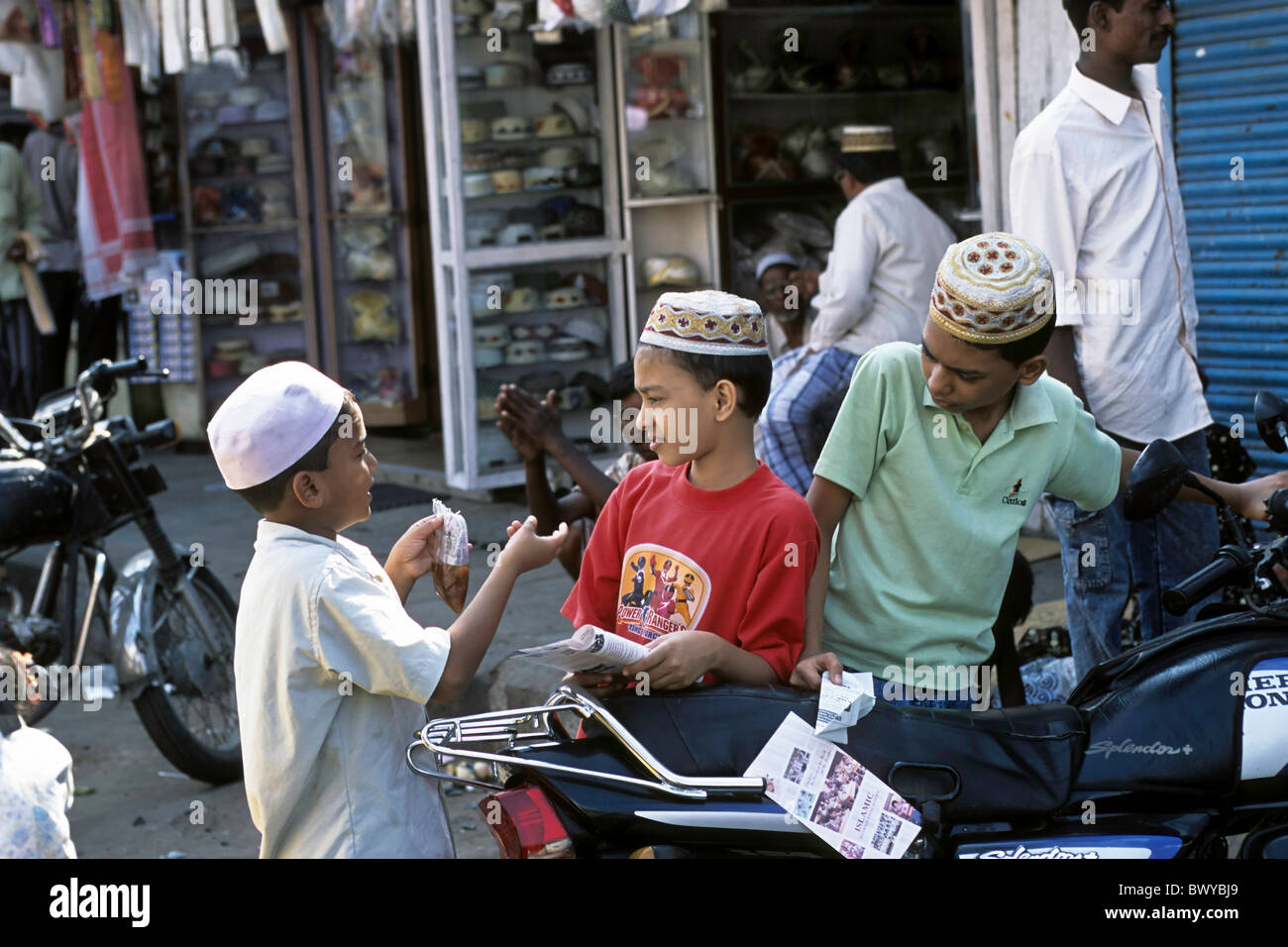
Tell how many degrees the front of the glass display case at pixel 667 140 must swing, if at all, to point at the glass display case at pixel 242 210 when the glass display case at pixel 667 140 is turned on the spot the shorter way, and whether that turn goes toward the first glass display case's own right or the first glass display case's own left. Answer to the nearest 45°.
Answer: approximately 135° to the first glass display case's own right

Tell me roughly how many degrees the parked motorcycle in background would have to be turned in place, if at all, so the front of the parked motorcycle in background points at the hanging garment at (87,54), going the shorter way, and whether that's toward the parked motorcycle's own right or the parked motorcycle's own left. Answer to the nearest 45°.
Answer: approximately 90° to the parked motorcycle's own left

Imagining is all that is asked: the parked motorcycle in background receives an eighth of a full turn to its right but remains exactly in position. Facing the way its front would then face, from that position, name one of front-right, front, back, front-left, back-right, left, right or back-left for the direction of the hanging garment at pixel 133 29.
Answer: back-left

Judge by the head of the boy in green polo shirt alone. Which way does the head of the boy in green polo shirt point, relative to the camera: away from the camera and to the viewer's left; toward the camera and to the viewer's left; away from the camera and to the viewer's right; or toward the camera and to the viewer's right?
toward the camera and to the viewer's left

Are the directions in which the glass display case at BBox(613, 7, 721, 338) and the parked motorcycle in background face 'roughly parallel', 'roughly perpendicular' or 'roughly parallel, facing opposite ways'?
roughly perpendicular

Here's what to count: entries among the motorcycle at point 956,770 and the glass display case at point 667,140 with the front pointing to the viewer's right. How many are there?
1

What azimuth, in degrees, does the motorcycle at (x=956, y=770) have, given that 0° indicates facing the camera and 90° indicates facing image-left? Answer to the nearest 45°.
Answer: approximately 270°

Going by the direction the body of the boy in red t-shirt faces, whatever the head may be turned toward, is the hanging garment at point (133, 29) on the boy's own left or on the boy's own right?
on the boy's own right

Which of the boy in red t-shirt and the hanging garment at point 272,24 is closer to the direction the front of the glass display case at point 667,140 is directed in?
the boy in red t-shirt

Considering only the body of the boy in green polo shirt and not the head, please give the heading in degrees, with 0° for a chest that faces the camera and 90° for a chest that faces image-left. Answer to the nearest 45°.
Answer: approximately 0°
